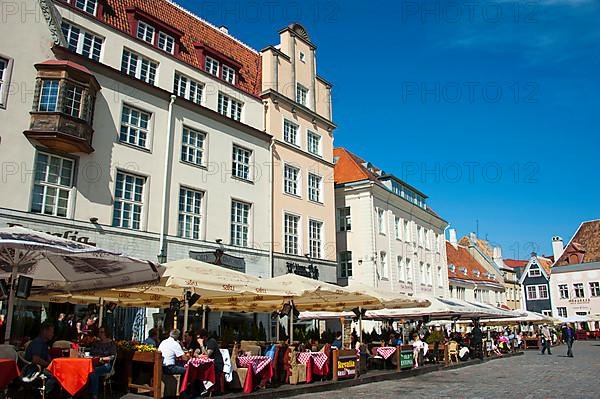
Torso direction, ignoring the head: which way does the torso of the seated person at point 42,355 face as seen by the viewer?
to the viewer's right

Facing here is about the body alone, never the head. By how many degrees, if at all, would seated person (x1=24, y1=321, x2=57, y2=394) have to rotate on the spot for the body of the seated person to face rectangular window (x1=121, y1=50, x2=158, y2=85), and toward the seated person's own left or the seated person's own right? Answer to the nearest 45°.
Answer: approximately 90° to the seated person's own left

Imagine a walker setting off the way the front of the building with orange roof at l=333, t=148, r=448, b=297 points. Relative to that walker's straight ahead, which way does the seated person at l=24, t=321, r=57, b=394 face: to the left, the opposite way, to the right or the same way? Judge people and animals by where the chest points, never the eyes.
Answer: to the left

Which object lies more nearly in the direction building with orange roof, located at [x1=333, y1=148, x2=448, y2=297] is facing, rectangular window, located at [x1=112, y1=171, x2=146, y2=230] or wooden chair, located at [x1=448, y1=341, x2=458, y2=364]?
the wooden chair

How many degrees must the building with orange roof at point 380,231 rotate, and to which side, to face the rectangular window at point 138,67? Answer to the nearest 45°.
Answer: approximately 90° to its right

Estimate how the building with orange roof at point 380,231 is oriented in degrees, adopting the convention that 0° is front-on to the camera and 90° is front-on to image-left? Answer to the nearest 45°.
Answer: approximately 315°

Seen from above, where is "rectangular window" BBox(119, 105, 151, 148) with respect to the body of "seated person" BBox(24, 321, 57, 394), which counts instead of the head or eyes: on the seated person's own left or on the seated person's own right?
on the seated person's own left

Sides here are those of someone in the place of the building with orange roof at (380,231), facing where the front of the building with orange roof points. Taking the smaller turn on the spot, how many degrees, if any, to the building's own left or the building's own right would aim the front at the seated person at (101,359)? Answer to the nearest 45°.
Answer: approximately 45° to the building's own right
